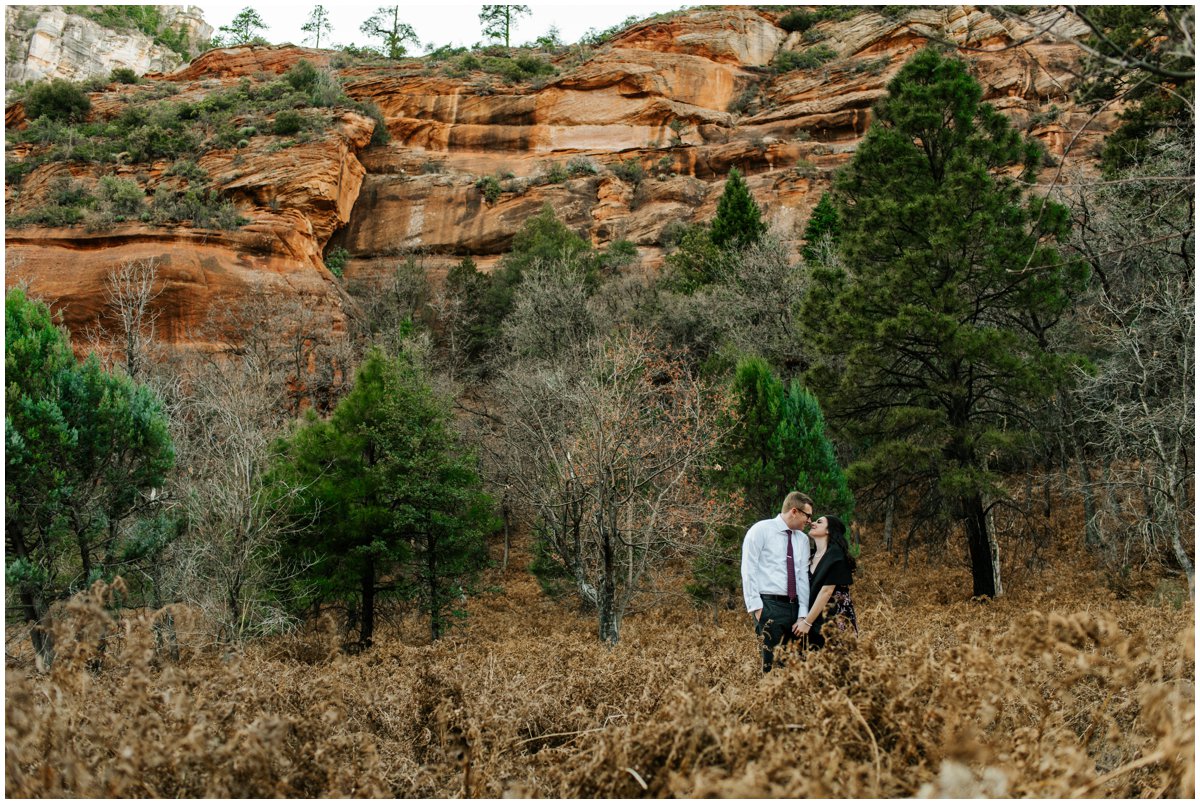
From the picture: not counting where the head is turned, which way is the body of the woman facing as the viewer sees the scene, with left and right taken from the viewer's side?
facing to the left of the viewer

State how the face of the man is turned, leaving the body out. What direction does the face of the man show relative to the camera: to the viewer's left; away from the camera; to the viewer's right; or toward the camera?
to the viewer's right

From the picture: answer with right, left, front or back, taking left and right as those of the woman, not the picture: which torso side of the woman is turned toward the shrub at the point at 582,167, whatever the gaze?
right

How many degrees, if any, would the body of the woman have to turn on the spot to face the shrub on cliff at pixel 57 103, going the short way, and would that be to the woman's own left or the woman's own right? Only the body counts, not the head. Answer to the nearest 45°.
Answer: approximately 45° to the woman's own right

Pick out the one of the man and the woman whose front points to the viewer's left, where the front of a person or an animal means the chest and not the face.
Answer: the woman

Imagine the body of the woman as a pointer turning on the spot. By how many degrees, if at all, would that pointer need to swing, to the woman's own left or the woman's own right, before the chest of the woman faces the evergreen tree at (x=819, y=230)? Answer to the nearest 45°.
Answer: approximately 90° to the woman's own right

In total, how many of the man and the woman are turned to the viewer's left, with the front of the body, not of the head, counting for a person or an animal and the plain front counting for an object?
1

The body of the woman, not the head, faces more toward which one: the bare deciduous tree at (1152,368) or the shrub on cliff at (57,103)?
the shrub on cliff

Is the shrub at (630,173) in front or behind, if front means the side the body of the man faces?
behind

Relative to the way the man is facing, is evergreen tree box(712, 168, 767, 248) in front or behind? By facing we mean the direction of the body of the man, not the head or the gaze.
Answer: behind
